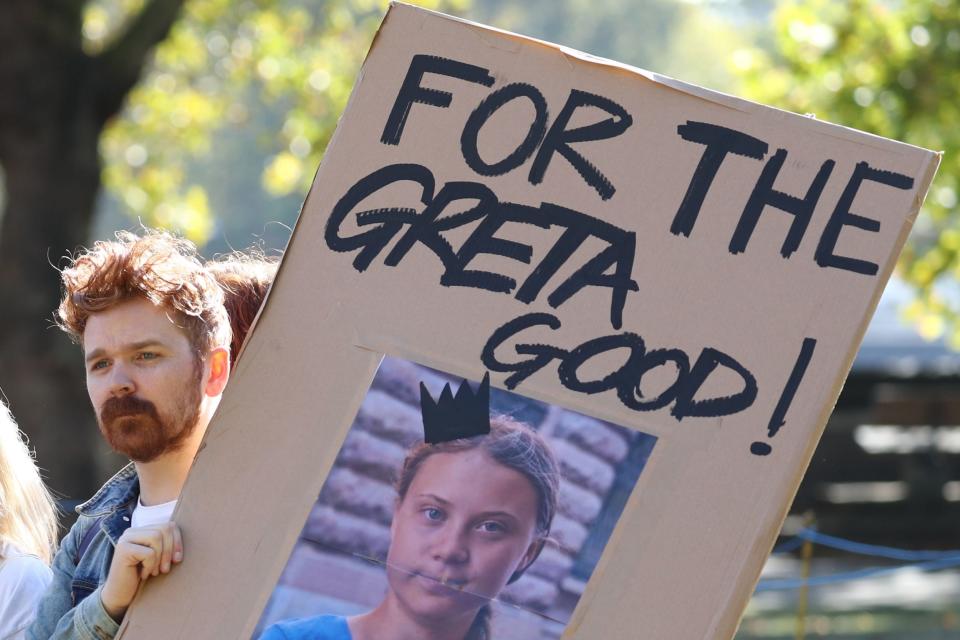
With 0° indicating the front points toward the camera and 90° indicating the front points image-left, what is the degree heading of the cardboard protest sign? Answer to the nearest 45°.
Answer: approximately 0°
